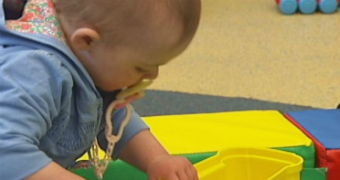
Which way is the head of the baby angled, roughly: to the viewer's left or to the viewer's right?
to the viewer's right

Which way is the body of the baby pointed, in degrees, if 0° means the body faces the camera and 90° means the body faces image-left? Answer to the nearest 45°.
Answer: approximately 270°
